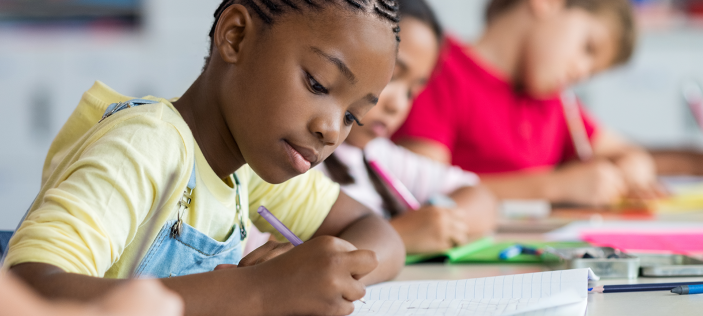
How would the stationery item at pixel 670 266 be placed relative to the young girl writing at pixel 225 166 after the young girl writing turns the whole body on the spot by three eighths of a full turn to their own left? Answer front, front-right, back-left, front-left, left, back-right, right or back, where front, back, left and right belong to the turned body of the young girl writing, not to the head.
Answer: right

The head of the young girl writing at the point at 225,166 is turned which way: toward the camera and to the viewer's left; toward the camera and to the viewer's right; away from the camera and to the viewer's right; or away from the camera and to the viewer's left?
toward the camera and to the viewer's right

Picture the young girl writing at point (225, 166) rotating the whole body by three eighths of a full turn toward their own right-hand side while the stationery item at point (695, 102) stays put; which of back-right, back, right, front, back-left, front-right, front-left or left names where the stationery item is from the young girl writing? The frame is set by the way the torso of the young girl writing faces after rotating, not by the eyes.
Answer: back-right

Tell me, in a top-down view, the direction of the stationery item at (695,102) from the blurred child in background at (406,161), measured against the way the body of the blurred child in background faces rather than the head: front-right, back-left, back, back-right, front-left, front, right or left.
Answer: left

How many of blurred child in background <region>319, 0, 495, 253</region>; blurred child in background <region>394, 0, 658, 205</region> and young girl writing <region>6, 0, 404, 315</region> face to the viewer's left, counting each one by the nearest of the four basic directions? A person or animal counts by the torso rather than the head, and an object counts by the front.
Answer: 0

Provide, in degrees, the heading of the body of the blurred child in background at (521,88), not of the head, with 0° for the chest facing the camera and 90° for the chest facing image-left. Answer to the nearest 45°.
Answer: approximately 315°

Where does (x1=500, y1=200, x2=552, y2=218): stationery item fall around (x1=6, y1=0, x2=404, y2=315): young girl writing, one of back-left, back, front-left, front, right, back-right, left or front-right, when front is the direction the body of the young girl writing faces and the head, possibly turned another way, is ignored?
left

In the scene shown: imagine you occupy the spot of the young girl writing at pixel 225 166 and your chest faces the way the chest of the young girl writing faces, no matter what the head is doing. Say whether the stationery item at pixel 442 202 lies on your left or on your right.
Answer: on your left

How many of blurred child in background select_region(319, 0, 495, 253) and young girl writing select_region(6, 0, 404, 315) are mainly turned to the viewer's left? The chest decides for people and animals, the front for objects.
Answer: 0

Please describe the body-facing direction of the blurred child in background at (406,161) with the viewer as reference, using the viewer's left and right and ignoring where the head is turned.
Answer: facing the viewer and to the right of the viewer
